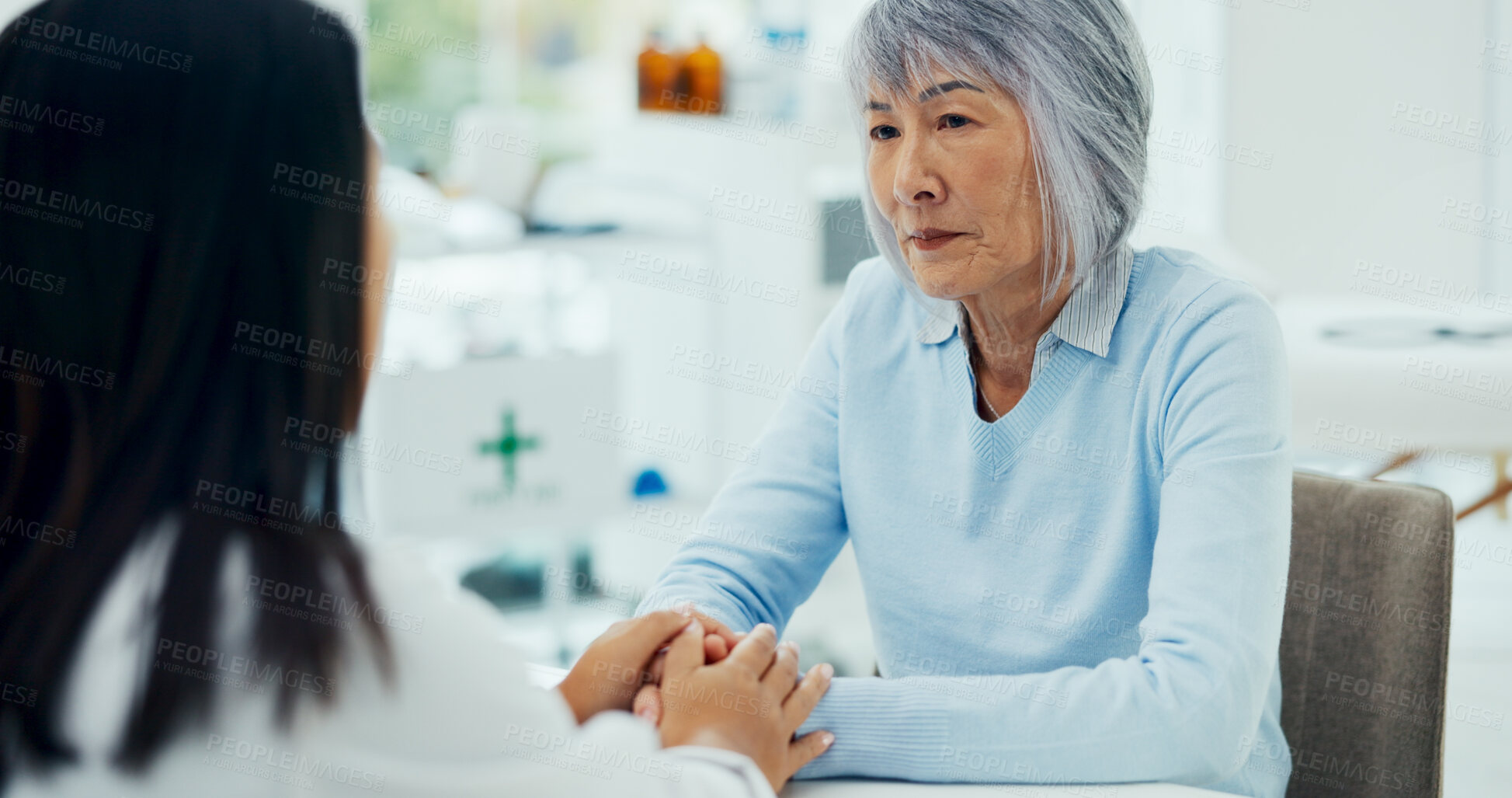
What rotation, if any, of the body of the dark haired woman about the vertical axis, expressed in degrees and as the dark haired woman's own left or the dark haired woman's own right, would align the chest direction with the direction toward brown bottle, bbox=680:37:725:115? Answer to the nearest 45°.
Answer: approximately 45° to the dark haired woman's own left

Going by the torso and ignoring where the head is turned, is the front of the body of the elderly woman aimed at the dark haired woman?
yes

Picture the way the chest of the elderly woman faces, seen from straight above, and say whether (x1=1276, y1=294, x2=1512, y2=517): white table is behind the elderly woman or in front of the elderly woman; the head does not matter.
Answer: behind

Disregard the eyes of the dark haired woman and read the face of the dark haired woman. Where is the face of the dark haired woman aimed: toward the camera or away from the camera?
away from the camera

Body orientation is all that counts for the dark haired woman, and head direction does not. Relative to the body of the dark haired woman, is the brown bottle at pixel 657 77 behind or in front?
in front

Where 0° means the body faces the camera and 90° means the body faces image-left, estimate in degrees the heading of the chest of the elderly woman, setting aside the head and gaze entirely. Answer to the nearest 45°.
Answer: approximately 45°

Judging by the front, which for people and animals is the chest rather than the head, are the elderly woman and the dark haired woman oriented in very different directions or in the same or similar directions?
very different directions

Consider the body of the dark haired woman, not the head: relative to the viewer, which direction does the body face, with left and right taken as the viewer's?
facing away from the viewer and to the right of the viewer
